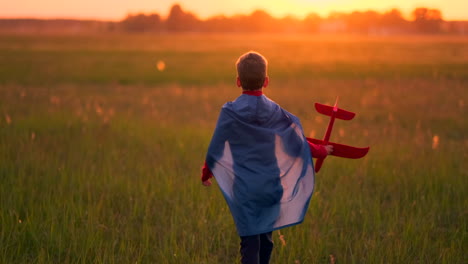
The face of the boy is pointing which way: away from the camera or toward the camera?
away from the camera

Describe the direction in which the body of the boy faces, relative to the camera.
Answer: away from the camera
